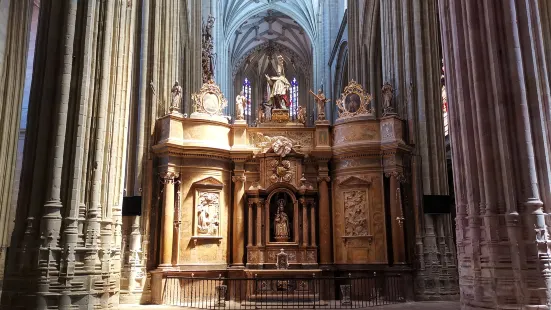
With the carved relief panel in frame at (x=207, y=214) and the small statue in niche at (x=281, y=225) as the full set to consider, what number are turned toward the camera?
2

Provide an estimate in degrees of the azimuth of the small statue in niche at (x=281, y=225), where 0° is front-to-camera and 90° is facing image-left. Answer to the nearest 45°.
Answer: approximately 0°

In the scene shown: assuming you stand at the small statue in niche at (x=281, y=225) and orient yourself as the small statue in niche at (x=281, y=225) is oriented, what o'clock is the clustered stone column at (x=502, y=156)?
The clustered stone column is roughly at 11 o'clock from the small statue in niche.

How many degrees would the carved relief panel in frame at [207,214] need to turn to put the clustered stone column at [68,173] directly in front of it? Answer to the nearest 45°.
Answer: approximately 45° to its right

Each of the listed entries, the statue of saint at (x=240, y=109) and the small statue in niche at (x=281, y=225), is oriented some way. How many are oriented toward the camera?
2

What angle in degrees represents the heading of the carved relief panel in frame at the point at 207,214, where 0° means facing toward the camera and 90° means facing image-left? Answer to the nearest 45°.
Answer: approximately 0°
